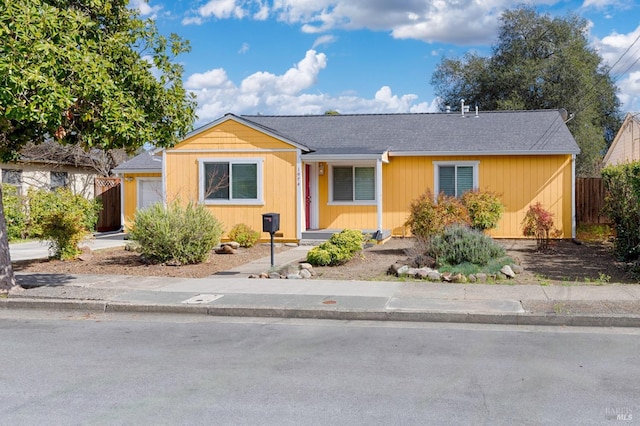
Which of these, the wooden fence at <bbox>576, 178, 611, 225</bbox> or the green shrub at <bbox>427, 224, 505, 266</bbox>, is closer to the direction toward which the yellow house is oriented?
the green shrub

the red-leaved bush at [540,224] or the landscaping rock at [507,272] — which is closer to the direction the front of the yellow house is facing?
the landscaping rock

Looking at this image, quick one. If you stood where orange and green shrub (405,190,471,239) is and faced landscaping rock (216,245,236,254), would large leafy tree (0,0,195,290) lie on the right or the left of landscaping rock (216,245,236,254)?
left

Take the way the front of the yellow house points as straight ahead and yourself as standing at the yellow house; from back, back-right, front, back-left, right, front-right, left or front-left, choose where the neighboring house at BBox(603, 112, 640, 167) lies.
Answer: back-left

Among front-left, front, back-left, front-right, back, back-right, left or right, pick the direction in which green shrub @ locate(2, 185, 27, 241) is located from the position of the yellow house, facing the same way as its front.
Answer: right

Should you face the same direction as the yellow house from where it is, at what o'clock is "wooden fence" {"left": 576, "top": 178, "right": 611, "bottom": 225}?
The wooden fence is roughly at 9 o'clock from the yellow house.

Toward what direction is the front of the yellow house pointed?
toward the camera

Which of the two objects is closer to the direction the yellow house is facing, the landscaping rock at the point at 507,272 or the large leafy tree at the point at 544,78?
the landscaping rock

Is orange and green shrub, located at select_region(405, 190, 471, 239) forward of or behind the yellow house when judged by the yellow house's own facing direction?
forward

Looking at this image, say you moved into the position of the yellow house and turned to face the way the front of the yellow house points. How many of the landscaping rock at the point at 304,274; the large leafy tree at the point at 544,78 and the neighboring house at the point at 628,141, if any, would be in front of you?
1

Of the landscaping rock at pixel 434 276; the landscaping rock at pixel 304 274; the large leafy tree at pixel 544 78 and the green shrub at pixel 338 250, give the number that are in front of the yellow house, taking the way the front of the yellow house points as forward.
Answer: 3

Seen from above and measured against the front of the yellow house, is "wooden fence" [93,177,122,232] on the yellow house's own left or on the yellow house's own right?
on the yellow house's own right

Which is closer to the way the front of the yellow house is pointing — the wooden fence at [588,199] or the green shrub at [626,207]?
the green shrub

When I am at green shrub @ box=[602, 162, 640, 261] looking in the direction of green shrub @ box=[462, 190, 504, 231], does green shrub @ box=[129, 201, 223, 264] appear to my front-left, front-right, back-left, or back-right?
front-left

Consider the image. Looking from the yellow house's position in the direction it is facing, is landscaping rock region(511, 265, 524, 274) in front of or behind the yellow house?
in front

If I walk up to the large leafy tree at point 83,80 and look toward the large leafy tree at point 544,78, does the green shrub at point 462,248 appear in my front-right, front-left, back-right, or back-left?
front-right

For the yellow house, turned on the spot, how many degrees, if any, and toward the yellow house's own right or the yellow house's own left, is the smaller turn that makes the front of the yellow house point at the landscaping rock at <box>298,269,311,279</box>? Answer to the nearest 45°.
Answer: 0° — it already faces it
